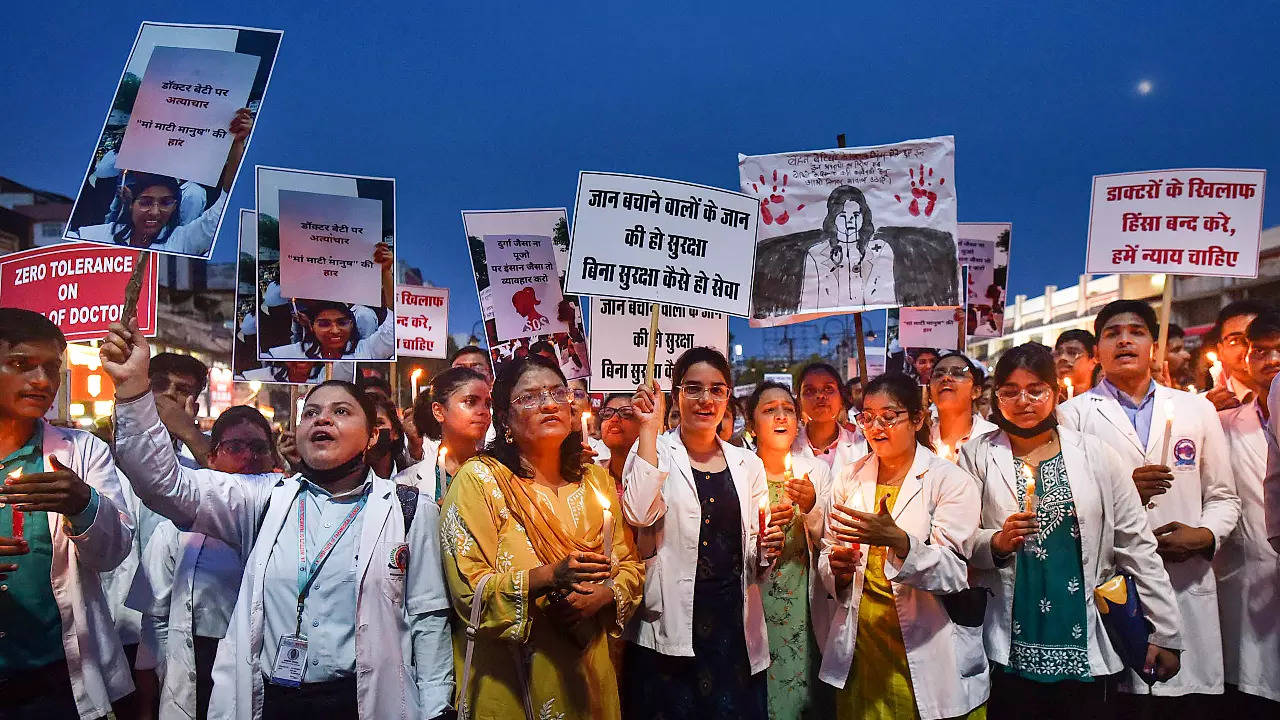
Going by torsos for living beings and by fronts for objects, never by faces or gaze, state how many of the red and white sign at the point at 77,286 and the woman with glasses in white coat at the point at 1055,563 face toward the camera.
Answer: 2

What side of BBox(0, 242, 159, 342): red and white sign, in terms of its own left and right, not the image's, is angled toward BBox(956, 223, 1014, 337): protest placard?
left

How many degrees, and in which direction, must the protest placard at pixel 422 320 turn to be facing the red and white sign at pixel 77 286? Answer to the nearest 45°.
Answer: approximately 45° to its right

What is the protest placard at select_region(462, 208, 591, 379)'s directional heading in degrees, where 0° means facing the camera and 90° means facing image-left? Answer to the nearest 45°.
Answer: approximately 0°

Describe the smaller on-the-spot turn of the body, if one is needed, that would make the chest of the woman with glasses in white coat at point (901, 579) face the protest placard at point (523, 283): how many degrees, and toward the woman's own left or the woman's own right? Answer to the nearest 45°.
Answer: approximately 90° to the woman's own right
